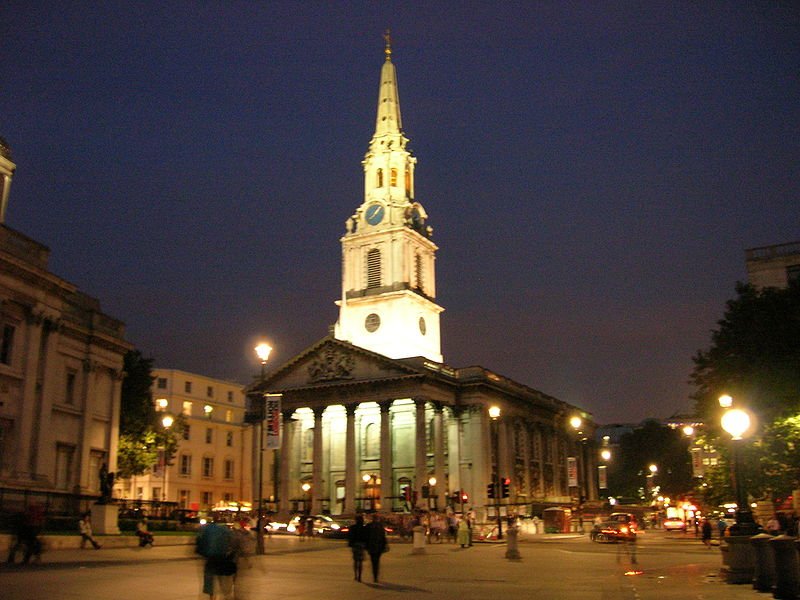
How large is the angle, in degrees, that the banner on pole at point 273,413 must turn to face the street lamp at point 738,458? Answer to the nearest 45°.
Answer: approximately 45° to its left

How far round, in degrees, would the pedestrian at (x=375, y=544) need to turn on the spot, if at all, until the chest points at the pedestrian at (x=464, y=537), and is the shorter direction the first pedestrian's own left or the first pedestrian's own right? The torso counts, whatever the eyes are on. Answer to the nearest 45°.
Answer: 0° — they already face them

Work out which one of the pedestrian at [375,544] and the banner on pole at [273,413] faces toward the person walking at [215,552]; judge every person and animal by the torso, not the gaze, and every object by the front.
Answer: the banner on pole

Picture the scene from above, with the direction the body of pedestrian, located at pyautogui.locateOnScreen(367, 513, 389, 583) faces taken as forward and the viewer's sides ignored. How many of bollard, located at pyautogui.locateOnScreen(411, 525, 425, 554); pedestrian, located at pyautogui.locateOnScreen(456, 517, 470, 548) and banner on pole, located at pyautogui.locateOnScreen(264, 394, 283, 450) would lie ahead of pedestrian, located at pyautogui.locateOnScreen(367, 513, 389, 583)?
3

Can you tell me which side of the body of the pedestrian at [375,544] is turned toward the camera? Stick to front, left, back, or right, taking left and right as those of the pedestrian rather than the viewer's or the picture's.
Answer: back

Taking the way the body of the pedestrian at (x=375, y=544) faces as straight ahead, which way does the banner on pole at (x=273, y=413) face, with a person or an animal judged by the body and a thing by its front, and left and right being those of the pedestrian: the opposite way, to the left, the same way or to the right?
the opposite way

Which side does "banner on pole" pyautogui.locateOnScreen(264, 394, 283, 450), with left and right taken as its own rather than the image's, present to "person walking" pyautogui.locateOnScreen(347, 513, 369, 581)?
front

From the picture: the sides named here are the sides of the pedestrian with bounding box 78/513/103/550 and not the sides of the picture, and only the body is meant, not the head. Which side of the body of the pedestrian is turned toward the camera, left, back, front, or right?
right
